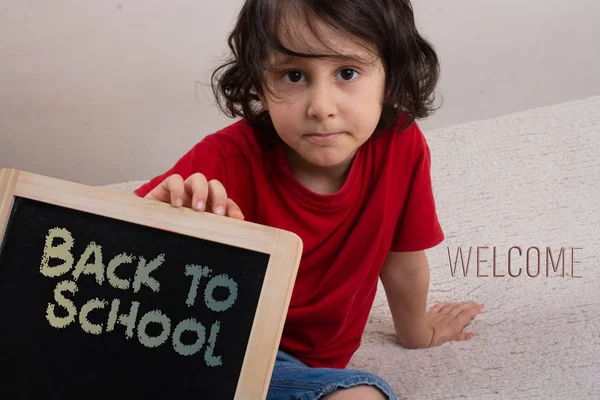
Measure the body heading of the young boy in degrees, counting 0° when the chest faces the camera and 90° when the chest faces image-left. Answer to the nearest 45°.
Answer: approximately 0°
